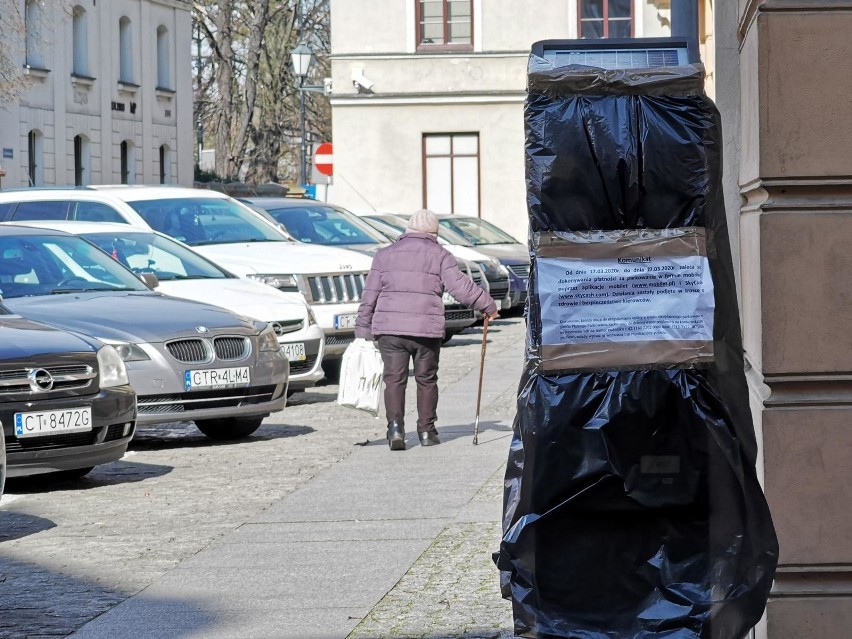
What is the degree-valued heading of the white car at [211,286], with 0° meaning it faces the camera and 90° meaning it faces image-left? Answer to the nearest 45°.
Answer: approximately 315°

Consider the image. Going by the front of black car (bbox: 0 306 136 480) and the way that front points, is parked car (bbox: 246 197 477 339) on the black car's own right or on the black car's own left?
on the black car's own left

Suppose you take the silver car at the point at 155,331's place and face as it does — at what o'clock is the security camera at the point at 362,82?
The security camera is roughly at 8 o'clock from the silver car.

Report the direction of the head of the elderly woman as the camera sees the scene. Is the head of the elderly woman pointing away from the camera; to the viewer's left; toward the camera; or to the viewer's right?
away from the camera

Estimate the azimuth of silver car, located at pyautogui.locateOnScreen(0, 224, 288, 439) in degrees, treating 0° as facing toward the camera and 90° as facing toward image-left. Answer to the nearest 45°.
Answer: approximately 315°

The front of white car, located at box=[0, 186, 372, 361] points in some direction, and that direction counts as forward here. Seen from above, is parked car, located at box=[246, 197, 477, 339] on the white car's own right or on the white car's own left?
on the white car's own left

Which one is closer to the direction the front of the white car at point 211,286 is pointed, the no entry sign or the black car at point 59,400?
the black car

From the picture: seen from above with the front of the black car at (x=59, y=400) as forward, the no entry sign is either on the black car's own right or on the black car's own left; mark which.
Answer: on the black car's own left

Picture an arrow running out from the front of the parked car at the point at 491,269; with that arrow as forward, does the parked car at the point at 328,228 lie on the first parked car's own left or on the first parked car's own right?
on the first parked car's own right

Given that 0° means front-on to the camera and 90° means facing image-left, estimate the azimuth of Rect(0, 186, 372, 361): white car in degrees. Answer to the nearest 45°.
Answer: approximately 315°

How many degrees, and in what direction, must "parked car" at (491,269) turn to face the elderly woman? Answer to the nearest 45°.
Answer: approximately 45° to its right

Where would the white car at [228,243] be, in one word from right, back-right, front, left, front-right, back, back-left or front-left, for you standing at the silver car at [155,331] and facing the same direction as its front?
back-left
